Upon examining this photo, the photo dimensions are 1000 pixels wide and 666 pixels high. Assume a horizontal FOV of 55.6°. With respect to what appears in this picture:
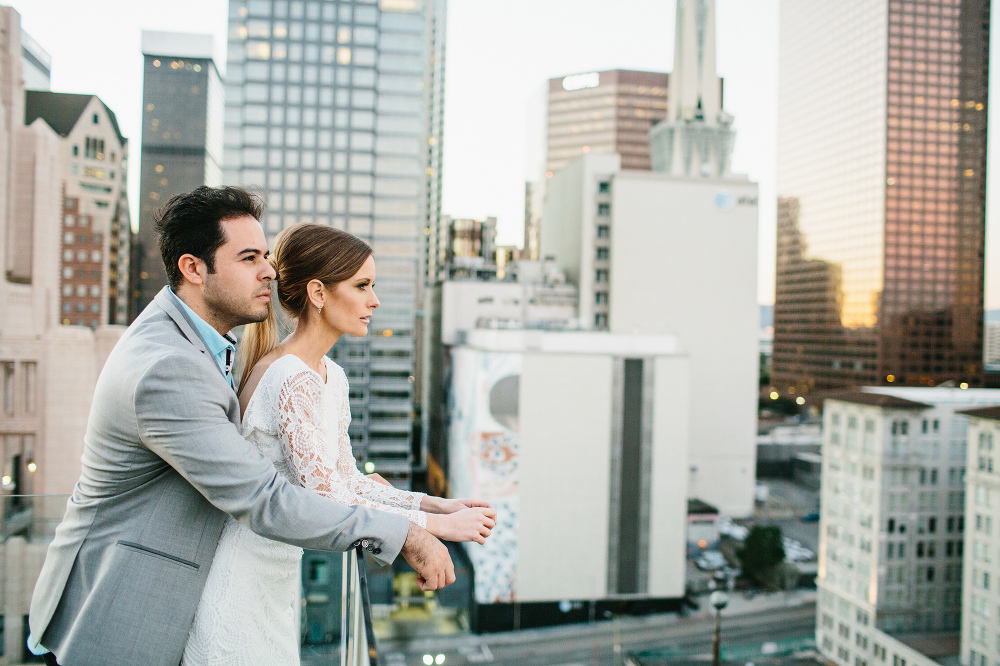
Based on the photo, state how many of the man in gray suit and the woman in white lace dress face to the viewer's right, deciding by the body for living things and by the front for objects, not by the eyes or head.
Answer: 2

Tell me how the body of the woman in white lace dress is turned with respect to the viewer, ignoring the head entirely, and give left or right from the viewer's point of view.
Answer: facing to the right of the viewer

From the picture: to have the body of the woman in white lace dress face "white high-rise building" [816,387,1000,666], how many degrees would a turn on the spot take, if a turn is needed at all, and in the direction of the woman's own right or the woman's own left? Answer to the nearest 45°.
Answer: approximately 45° to the woman's own left

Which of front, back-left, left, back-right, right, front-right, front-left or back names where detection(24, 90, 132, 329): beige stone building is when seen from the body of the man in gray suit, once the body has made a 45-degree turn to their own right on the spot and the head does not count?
back-left

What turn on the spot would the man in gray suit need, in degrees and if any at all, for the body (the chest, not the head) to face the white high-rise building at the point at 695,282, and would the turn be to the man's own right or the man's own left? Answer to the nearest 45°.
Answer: approximately 45° to the man's own left

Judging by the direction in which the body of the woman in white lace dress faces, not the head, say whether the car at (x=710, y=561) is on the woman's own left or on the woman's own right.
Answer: on the woman's own left

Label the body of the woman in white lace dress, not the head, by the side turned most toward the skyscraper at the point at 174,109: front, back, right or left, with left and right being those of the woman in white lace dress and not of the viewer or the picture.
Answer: left

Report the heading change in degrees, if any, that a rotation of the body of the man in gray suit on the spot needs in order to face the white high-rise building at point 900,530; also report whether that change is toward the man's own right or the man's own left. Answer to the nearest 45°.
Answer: approximately 45° to the man's own left

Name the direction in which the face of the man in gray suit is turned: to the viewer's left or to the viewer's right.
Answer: to the viewer's right

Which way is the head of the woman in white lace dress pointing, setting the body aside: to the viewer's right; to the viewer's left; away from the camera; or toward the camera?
to the viewer's right

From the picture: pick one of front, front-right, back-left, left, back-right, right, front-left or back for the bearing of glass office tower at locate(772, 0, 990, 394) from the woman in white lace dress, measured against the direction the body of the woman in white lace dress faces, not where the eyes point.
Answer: front-left

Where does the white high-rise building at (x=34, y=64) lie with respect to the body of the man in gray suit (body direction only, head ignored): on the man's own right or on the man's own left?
on the man's own left

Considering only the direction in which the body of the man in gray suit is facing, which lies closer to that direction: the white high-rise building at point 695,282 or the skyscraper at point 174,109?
the white high-rise building

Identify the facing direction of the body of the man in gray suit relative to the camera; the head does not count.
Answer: to the viewer's right
